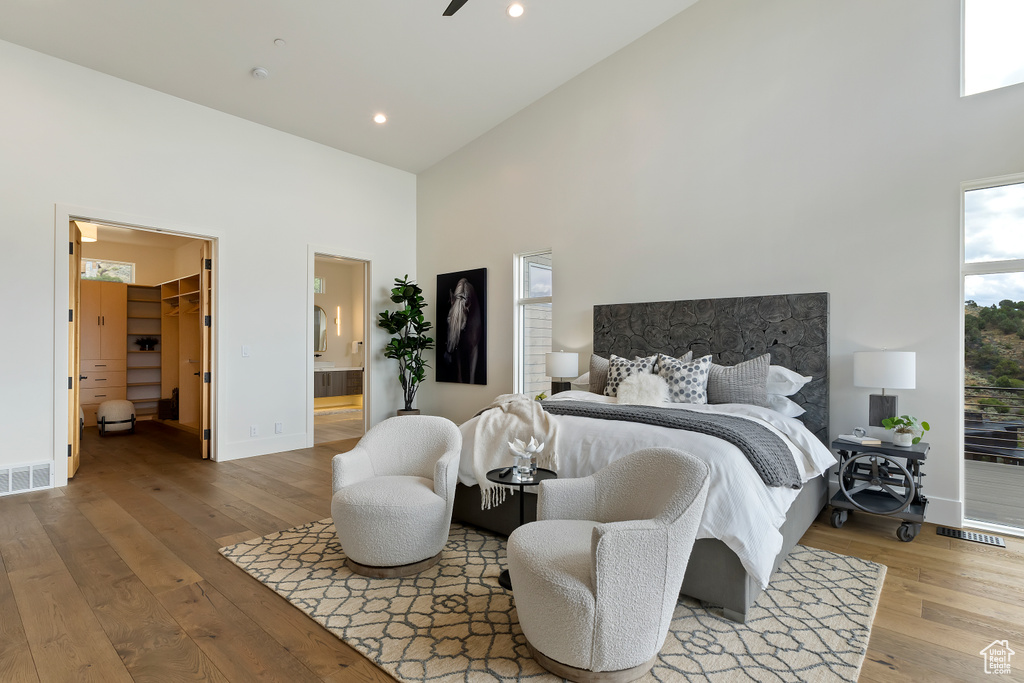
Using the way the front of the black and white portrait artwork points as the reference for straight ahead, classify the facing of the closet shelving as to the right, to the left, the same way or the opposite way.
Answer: to the left

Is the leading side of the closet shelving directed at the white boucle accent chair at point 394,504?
yes

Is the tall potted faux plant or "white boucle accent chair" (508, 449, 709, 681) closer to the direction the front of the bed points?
the white boucle accent chair

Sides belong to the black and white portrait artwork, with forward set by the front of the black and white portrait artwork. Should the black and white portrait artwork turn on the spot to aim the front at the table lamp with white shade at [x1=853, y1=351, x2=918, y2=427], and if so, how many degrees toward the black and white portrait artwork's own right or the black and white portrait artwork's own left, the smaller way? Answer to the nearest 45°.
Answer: approximately 90° to the black and white portrait artwork's own left

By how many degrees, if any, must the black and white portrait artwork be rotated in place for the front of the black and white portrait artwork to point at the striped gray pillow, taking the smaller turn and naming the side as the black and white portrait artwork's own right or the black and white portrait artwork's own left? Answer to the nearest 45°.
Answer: approximately 90° to the black and white portrait artwork's own left

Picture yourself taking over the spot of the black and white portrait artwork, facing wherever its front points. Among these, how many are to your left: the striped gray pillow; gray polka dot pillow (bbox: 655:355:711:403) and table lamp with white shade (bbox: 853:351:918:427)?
3

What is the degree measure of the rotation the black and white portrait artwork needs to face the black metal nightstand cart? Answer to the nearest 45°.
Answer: approximately 90° to its left

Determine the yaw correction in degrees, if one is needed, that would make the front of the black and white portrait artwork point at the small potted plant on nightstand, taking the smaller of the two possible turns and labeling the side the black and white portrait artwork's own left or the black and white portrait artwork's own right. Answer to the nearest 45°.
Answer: approximately 90° to the black and white portrait artwork's own left

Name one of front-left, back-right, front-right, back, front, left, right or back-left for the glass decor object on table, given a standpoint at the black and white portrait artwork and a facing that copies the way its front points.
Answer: front-left
